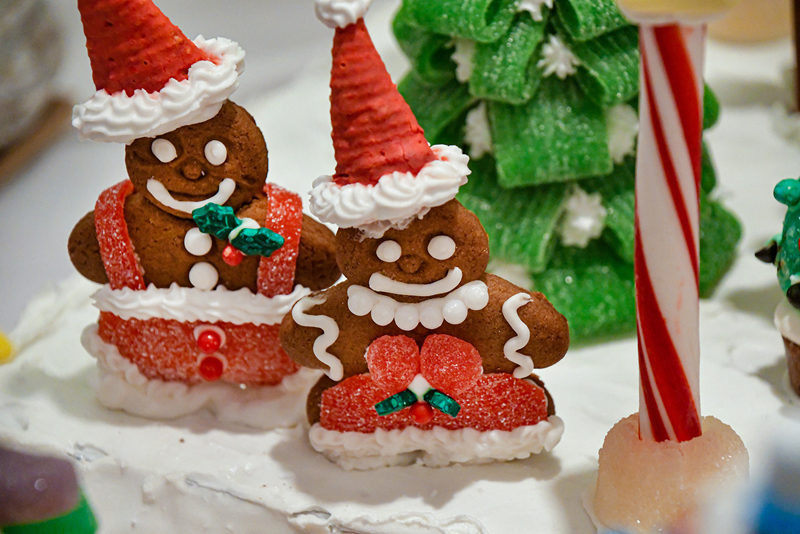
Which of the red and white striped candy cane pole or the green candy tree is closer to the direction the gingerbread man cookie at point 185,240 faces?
the red and white striped candy cane pole

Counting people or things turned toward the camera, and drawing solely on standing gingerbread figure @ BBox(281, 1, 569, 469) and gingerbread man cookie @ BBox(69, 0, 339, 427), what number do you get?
2

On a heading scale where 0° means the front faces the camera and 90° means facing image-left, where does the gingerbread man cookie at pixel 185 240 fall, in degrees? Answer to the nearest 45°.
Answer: approximately 0°

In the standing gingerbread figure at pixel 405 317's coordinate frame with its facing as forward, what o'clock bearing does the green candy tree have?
The green candy tree is roughly at 7 o'clock from the standing gingerbread figure.
